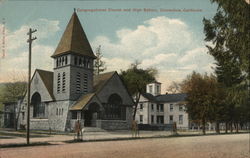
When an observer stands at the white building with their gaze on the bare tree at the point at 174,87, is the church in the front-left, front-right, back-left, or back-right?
back-left

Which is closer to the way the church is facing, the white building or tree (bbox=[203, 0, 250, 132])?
the tree

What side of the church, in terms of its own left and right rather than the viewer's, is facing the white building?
left

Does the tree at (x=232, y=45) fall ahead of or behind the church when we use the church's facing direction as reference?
ahead

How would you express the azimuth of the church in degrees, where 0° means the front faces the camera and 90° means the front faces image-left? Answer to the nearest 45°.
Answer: approximately 315°
